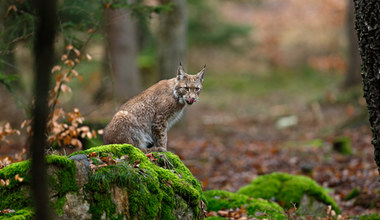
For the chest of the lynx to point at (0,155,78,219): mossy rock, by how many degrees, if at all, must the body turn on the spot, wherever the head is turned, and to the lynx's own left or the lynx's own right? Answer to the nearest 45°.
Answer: approximately 135° to the lynx's own right

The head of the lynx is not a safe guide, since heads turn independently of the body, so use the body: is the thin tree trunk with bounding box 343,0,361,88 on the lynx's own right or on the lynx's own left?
on the lynx's own left

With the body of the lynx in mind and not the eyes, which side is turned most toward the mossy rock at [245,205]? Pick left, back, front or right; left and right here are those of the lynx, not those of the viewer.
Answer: front

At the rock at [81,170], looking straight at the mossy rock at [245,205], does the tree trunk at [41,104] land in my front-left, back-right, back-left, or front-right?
back-right

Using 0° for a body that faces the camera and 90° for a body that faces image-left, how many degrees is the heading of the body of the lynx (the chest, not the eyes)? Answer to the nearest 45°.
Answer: approximately 270°

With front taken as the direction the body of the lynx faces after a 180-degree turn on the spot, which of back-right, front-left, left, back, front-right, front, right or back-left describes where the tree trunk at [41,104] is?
left

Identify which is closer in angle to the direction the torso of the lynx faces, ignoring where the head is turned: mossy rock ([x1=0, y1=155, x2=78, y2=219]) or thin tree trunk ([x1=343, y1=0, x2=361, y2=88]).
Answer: the thin tree trunk

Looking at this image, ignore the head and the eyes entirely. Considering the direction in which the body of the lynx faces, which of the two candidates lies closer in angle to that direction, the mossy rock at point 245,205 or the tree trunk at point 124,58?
the mossy rock

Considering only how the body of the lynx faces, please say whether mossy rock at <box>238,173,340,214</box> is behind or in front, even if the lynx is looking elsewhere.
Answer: in front

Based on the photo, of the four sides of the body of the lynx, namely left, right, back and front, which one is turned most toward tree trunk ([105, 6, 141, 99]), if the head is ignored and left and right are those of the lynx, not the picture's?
left

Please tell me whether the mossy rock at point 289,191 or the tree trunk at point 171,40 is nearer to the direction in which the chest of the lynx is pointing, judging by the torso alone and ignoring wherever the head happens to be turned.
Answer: the mossy rock

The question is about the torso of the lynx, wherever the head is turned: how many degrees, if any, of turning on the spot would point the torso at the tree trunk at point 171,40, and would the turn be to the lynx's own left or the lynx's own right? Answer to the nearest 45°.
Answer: approximately 90° to the lynx's own left

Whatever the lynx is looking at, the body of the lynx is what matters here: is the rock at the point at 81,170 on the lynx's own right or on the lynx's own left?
on the lynx's own right
